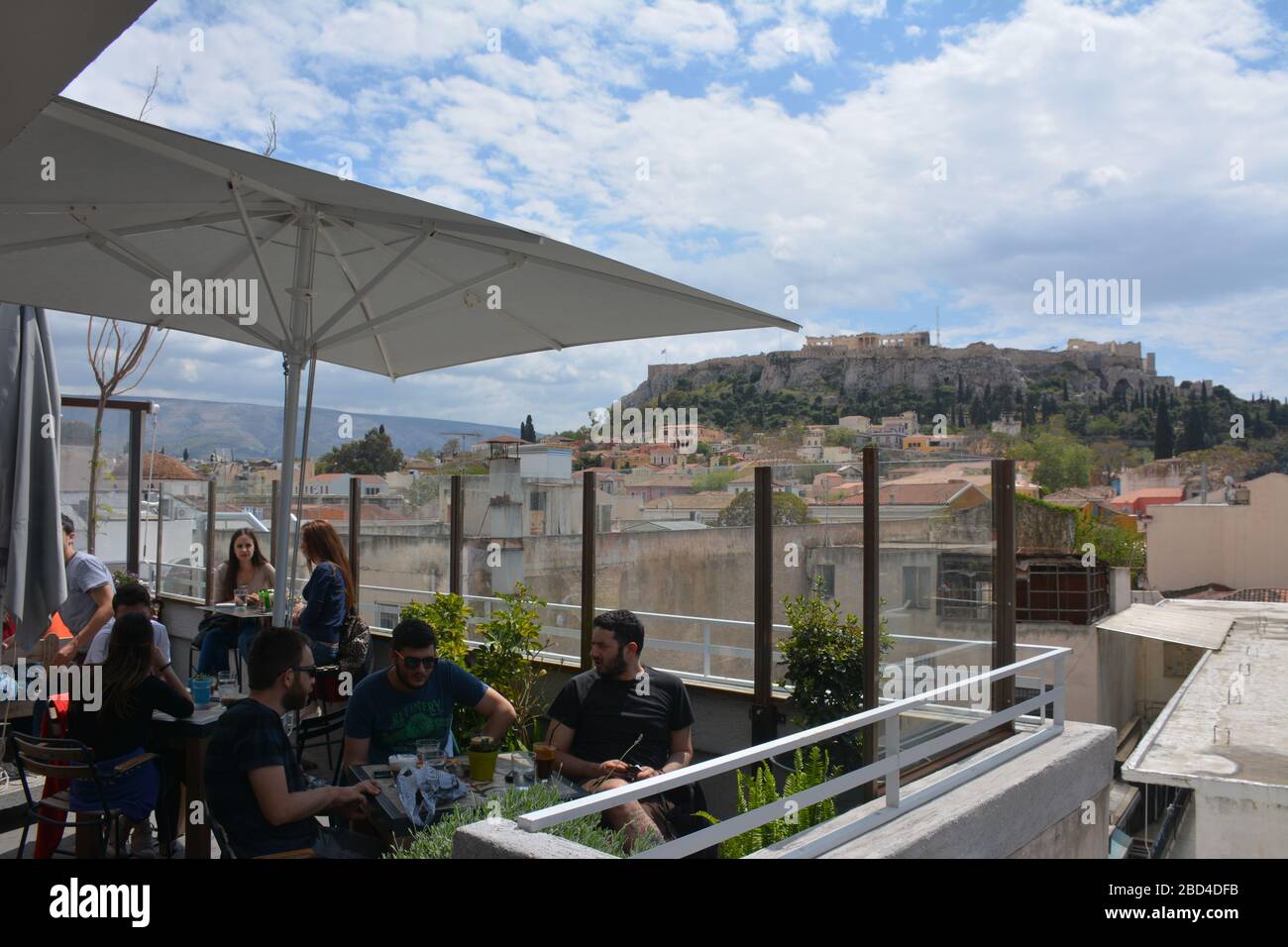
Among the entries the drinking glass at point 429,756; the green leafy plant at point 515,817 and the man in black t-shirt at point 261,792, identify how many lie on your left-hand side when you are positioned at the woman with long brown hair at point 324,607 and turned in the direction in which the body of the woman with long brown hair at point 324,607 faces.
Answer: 3

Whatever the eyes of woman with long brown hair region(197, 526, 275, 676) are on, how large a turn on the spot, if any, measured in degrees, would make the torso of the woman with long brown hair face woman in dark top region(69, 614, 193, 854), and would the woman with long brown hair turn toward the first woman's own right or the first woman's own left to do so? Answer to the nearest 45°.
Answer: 0° — they already face them

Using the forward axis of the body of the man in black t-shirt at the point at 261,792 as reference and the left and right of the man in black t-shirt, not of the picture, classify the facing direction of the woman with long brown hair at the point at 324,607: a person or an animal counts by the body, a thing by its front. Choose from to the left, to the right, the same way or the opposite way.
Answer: the opposite way

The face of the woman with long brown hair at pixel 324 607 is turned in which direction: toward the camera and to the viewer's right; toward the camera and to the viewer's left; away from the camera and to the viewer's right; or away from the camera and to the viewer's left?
away from the camera and to the viewer's left

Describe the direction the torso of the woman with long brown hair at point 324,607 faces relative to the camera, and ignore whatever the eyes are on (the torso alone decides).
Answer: to the viewer's left

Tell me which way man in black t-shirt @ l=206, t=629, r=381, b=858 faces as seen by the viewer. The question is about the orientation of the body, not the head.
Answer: to the viewer's right

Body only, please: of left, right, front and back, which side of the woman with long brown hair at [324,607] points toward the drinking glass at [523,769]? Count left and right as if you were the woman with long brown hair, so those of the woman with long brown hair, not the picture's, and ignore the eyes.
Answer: left

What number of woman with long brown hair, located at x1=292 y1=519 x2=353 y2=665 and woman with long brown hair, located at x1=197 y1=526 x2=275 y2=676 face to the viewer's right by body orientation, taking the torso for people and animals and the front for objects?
0

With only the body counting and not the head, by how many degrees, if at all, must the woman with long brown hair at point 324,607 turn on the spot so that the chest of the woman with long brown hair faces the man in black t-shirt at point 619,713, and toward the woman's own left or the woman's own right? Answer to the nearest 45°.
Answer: approximately 135° to the woman's own left

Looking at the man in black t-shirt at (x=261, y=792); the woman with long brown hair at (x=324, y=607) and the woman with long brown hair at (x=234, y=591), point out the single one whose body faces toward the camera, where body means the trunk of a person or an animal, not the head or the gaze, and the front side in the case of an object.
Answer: the woman with long brown hair at (x=234, y=591)

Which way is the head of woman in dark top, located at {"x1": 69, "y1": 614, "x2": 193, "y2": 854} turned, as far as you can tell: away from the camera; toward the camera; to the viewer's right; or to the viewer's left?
away from the camera

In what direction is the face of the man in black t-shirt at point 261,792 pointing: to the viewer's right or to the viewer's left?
to the viewer's right

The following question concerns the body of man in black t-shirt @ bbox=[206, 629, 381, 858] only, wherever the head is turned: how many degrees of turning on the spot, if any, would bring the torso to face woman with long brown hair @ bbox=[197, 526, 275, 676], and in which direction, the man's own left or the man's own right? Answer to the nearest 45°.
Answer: approximately 90° to the man's own left

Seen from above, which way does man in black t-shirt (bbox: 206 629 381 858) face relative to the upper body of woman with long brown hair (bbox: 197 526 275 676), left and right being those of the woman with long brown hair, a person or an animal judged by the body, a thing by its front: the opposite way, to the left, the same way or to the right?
to the left

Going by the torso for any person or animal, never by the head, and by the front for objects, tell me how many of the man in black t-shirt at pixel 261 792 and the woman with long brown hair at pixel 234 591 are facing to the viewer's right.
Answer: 1

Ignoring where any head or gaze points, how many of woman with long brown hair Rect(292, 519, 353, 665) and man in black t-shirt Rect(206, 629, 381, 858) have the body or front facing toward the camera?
0

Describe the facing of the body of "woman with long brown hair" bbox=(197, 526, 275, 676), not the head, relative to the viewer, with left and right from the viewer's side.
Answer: facing the viewer

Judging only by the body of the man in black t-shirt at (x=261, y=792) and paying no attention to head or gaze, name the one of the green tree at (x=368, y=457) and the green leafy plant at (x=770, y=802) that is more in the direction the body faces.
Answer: the green leafy plant

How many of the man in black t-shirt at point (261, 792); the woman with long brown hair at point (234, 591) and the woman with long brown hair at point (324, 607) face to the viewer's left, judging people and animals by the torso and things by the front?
1
